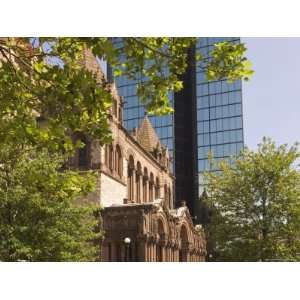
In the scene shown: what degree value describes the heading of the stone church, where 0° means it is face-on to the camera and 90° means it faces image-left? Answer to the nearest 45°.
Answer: approximately 315°
